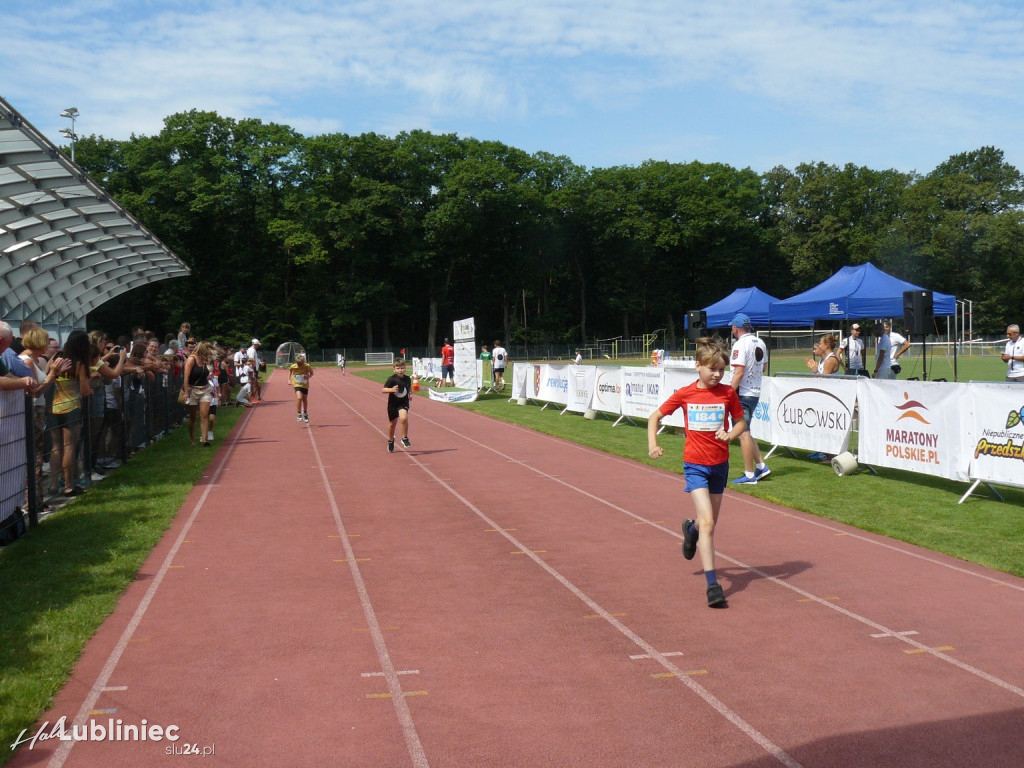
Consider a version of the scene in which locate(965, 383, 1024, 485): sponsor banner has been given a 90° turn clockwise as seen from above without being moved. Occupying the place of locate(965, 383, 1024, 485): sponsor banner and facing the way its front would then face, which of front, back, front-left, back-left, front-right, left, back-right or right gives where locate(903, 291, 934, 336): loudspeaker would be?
front-right

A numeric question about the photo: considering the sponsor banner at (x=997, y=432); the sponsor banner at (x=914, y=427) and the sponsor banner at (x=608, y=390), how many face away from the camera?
0

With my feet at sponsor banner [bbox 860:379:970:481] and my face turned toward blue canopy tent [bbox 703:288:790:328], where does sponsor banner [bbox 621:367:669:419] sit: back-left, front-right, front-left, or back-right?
front-left

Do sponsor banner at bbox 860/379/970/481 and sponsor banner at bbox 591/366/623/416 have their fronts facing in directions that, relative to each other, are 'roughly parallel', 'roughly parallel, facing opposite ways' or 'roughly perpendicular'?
roughly parallel

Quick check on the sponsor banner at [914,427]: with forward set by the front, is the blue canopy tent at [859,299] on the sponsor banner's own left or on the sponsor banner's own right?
on the sponsor banner's own right

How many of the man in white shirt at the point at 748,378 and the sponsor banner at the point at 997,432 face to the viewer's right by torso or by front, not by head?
0

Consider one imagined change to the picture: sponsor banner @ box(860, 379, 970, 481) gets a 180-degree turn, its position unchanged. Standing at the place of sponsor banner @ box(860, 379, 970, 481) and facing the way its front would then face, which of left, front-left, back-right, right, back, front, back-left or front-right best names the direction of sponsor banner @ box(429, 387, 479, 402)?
left

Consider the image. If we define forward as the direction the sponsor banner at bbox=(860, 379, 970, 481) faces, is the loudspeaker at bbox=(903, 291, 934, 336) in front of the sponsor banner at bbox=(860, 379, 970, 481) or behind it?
behind

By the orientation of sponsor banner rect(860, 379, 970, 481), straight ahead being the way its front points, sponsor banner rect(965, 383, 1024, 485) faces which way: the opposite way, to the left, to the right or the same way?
the same way

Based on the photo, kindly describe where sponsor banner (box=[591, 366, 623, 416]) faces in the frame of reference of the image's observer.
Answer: facing the viewer and to the left of the viewer

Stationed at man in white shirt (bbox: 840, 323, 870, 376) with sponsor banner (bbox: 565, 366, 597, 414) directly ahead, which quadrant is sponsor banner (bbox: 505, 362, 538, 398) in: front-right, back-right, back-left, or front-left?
front-right

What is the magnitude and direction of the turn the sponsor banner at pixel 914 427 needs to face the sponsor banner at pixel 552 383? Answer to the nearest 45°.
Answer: approximately 90° to its right

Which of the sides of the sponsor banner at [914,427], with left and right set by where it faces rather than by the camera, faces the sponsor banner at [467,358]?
right
